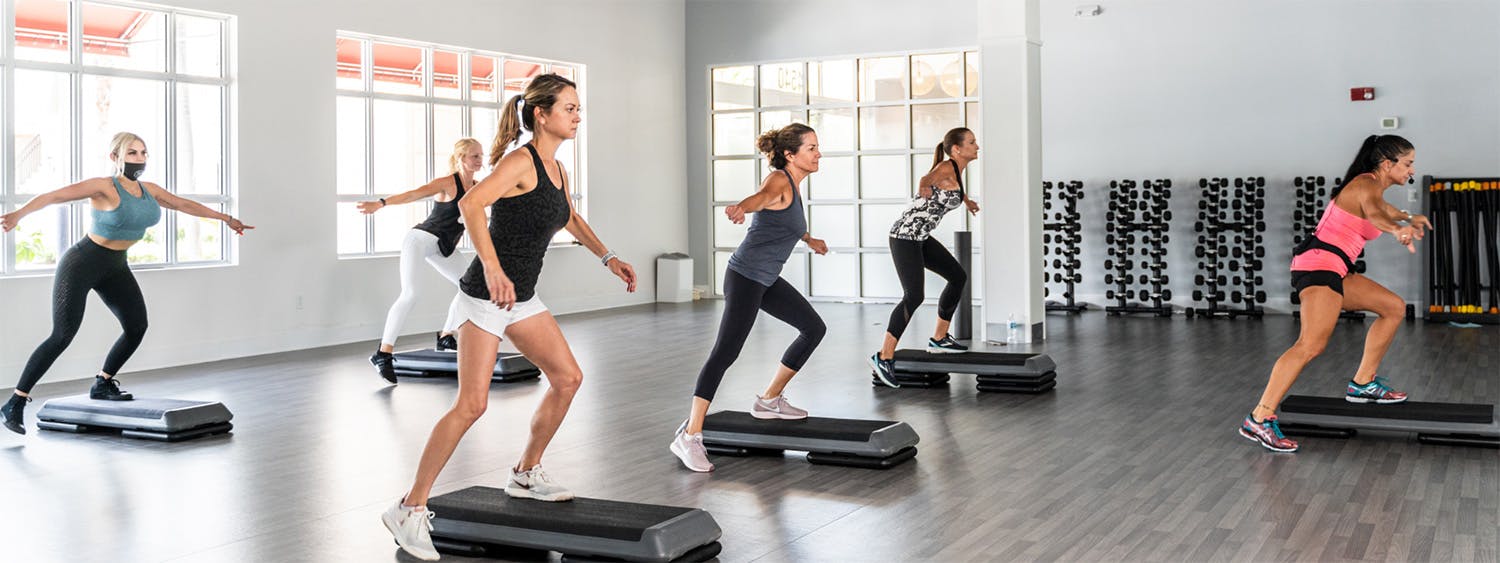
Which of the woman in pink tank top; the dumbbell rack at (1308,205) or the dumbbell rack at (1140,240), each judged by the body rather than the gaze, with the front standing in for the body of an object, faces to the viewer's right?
the woman in pink tank top

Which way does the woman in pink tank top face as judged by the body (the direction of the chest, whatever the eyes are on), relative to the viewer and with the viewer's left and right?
facing to the right of the viewer

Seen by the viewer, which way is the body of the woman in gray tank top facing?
to the viewer's right

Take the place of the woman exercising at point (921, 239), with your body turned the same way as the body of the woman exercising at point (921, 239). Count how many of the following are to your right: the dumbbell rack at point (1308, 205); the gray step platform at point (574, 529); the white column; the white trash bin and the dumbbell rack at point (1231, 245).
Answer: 1

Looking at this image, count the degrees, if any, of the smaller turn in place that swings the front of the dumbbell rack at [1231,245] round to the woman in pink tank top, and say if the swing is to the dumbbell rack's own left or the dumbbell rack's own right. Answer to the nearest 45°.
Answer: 0° — it already faces them

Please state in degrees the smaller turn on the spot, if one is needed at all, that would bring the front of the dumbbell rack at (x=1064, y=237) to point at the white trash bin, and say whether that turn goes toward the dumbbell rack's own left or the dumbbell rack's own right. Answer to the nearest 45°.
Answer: approximately 90° to the dumbbell rack's own right

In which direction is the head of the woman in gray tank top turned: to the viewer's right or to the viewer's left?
to the viewer's right

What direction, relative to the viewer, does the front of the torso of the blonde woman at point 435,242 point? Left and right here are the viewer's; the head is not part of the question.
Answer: facing the viewer and to the right of the viewer

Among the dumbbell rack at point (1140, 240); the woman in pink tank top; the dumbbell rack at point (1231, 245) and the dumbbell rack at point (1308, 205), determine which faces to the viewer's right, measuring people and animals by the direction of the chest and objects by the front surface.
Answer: the woman in pink tank top

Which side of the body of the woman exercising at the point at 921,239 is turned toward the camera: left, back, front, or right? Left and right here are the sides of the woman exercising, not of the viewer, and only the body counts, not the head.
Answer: right

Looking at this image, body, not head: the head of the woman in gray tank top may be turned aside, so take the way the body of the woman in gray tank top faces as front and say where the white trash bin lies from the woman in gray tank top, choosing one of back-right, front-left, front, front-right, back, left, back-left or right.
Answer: left

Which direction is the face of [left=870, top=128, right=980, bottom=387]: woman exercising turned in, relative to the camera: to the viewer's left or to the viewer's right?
to the viewer's right

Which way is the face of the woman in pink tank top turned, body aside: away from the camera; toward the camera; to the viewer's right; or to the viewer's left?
to the viewer's right

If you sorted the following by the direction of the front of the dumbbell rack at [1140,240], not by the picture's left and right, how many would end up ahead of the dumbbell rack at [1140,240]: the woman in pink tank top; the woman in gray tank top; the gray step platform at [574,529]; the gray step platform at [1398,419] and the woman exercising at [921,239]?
5

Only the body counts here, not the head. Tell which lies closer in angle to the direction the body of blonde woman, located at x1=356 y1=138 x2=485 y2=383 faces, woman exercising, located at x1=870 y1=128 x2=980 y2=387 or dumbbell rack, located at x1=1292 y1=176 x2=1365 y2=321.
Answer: the woman exercising

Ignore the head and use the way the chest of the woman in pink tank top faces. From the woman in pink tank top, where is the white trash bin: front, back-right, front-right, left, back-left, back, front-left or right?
back-left

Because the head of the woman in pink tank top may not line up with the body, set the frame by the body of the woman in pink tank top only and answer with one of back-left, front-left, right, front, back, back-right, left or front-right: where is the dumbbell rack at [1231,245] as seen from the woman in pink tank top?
left
